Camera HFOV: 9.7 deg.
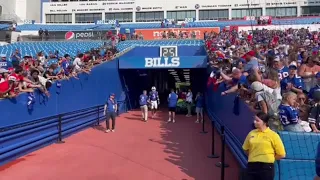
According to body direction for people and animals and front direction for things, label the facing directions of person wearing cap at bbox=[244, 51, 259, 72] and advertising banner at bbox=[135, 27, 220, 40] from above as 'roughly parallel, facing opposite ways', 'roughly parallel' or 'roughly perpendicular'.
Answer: roughly perpendicular

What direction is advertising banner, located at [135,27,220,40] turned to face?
toward the camera

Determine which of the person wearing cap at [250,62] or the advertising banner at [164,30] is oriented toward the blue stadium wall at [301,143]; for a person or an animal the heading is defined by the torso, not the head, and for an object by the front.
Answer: the advertising banner

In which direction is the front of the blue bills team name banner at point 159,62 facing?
toward the camera

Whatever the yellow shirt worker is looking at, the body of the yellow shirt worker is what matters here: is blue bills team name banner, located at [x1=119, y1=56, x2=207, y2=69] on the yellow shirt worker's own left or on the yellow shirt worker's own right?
on the yellow shirt worker's own right

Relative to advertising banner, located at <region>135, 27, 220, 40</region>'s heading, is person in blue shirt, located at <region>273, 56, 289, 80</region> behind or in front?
in front

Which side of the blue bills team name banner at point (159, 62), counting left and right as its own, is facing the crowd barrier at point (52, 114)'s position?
front

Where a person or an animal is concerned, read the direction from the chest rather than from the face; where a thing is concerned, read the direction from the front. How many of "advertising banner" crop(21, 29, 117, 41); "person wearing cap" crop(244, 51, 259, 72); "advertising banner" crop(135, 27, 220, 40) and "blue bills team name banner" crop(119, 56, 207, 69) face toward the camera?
3

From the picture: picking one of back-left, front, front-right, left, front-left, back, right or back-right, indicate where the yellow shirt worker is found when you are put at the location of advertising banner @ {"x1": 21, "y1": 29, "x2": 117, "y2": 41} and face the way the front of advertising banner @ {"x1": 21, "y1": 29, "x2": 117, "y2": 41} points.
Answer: front

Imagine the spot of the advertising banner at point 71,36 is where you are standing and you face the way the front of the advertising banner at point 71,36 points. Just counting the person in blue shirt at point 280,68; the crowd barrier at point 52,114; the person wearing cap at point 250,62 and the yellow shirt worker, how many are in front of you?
4

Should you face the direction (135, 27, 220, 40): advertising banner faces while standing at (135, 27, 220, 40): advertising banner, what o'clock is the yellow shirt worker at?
The yellow shirt worker is roughly at 12 o'clock from the advertising banner.

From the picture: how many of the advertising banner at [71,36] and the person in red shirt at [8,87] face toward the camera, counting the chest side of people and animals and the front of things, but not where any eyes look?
1

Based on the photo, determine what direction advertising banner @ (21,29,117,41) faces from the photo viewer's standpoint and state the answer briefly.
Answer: facing the viewer

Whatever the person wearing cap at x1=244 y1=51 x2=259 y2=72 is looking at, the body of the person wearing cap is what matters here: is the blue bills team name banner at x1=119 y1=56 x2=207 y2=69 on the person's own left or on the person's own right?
on the person's own right

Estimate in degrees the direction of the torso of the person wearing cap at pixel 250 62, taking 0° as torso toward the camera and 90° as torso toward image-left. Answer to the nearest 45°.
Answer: approximately 90°

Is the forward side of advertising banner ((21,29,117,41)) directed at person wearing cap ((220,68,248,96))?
yes
